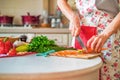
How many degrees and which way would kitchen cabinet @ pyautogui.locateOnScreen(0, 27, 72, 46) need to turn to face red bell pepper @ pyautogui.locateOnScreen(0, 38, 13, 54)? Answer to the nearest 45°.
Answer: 0° — it already faces it

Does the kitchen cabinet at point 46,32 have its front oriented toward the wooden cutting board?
yes

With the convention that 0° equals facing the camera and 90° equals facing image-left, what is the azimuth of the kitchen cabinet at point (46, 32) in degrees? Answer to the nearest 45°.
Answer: approximately 0°
